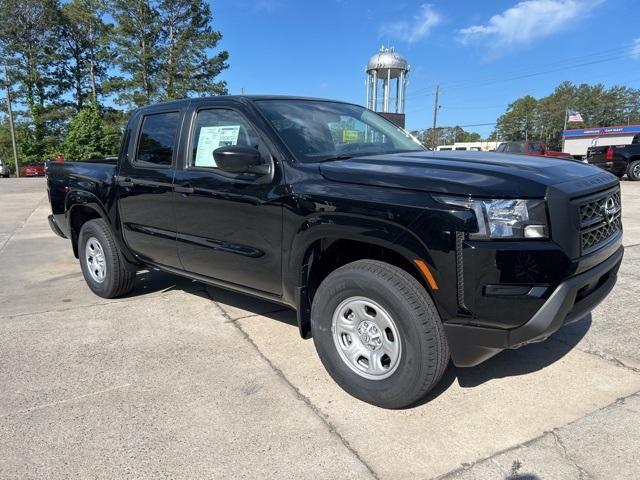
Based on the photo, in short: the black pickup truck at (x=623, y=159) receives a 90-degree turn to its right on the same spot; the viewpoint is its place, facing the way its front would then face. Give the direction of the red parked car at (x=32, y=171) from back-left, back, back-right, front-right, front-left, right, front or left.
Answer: back-right

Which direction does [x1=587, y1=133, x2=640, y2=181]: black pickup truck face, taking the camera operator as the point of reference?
facing away from the viewer and to the right of the viewer

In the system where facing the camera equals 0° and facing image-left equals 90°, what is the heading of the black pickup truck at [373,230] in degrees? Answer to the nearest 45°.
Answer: approximately 315°

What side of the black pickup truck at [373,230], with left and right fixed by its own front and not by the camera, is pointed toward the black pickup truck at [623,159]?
left

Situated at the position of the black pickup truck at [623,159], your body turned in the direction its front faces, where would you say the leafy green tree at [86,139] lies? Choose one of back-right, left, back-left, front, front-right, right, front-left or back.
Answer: back-left

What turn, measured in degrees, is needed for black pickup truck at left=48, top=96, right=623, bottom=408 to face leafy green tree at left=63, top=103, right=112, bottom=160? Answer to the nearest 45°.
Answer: approximately 180°

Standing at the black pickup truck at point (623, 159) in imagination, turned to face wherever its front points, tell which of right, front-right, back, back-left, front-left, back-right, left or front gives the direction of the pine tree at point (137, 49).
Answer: back-left

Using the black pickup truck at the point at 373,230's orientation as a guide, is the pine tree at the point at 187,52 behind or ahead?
behind

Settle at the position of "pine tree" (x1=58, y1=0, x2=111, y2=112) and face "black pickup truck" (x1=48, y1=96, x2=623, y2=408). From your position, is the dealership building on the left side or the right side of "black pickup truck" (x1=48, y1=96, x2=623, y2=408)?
left

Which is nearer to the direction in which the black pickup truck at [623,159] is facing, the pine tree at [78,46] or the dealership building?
the dealership building
